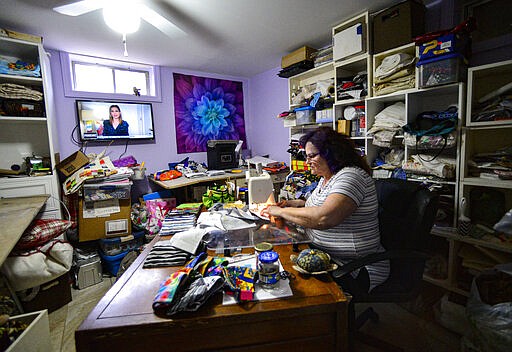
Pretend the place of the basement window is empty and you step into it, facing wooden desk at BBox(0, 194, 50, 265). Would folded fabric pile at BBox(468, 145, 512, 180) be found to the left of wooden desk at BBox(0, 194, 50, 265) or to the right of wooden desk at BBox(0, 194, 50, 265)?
left

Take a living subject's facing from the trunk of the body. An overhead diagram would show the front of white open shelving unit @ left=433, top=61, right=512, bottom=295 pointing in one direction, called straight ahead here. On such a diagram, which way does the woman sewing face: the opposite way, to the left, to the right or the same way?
the same way

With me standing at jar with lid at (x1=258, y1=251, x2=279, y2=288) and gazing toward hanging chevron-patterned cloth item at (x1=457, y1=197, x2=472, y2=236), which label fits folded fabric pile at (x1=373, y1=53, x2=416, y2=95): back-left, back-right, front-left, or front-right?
front-left

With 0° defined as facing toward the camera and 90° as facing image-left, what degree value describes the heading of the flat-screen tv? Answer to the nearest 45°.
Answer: approximately 0°

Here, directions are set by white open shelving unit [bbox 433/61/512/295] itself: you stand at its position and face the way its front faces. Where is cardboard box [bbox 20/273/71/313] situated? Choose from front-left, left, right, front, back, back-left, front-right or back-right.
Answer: front

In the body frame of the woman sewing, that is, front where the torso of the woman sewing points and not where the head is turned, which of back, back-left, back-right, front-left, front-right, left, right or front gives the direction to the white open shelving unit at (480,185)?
back-right

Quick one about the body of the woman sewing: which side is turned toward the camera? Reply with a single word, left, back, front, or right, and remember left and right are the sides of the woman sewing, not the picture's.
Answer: left

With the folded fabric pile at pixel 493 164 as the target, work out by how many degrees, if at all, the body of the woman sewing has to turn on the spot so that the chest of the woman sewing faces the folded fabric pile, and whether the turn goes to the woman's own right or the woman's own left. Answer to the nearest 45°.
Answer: approximately 135° to the woman's own right

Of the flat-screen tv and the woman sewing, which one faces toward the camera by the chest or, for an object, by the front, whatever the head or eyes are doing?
the flat-screen tv

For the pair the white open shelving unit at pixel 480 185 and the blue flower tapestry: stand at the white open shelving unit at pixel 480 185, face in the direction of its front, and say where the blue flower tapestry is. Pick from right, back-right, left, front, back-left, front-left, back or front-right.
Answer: front-right

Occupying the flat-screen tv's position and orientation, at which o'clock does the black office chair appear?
The black office chair is roughly at 11 o'clock from the flat-screen tv.

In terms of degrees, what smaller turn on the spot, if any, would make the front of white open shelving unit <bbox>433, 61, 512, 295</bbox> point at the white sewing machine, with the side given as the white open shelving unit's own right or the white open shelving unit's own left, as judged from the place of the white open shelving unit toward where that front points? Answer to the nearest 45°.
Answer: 0° — it already faces it

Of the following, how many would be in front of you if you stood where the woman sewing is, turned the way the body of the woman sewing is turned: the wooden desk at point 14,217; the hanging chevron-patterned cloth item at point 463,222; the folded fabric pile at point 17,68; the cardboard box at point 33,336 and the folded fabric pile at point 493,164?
3

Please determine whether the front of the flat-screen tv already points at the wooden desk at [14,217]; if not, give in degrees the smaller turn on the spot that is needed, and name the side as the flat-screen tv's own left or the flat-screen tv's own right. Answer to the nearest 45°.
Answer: approximately 45° to the flat-screen tv's own right

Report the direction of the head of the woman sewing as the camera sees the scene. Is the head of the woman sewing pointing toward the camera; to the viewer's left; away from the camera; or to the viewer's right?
to the viewer's left

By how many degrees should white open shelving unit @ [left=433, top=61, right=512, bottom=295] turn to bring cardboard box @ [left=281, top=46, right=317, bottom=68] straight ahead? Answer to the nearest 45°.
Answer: approximately 45° to its right

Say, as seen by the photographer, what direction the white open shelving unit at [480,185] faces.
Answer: facing the viewer and to the left of the viewer

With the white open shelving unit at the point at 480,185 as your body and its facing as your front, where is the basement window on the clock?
The basement window is roughly at 1 o'clock from the white open shelving unit.
